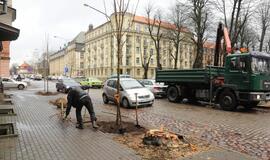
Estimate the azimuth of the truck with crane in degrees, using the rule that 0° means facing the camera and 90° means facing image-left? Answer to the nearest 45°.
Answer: approximately 315°

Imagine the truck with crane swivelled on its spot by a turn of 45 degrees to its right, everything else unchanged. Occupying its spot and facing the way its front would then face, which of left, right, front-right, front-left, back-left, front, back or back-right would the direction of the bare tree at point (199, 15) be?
back

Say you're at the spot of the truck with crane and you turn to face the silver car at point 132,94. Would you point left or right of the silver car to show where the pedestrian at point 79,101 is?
left
